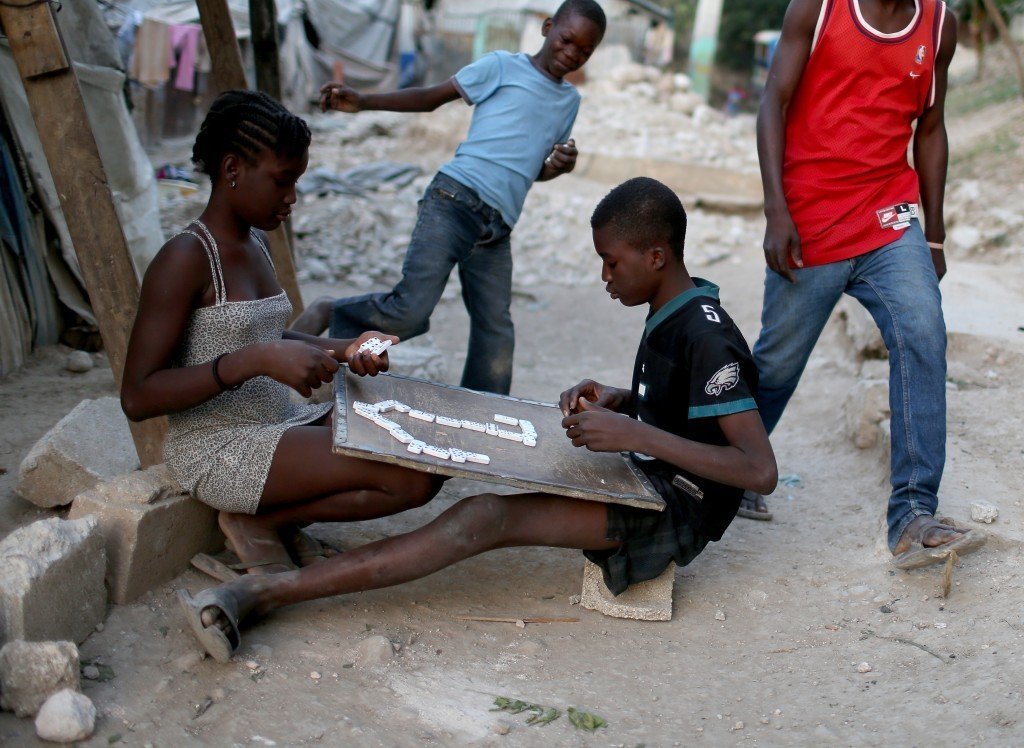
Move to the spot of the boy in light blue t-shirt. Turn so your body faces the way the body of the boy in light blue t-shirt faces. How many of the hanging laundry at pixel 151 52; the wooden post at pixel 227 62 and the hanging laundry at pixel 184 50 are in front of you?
0

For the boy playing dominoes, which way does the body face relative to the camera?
to the viewer's left

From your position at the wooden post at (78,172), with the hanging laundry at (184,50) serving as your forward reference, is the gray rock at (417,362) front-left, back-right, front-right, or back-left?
front-right

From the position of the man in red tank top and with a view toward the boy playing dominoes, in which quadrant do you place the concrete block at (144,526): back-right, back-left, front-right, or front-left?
front-right

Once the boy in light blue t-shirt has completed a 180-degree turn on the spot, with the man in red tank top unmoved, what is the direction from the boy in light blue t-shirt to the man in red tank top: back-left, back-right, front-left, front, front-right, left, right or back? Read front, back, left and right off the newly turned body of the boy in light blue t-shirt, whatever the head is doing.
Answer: back

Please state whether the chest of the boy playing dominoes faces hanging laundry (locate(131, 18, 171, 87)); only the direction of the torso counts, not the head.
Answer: no

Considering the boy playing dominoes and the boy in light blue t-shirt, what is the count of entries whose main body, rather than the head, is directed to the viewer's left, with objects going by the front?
1

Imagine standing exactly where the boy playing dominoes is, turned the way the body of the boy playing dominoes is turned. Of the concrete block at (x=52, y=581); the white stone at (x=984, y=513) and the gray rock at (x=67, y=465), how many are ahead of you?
2

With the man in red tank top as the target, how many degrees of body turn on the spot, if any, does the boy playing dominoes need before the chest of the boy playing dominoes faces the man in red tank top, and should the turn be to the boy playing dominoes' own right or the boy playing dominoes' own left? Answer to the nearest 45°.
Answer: approximately 135° to the boy playing dominoes' own right

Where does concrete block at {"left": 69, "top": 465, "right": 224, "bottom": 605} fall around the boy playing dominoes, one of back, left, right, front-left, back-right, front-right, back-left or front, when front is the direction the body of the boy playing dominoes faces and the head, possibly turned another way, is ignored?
front

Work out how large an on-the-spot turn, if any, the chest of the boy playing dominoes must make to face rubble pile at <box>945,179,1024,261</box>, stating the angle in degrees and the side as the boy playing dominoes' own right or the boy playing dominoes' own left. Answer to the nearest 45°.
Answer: approximately 135° to the boy playing dominoes' own right

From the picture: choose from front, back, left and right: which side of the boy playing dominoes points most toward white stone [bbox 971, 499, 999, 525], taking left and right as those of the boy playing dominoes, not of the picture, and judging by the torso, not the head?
back

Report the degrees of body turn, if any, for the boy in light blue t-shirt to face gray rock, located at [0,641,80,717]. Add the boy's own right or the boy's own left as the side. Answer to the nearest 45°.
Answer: approximately 90° to the boy's own right

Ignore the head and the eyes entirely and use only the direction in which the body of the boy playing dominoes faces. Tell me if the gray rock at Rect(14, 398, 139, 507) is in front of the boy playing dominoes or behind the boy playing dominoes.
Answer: in front

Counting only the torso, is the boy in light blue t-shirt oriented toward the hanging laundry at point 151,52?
no

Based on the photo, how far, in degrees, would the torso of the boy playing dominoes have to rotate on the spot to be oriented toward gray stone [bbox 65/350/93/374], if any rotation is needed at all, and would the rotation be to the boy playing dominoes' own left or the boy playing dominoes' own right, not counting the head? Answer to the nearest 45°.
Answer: approximately 45° to the boy playing dominoes' own right

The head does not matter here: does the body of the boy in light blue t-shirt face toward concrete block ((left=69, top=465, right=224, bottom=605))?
no
